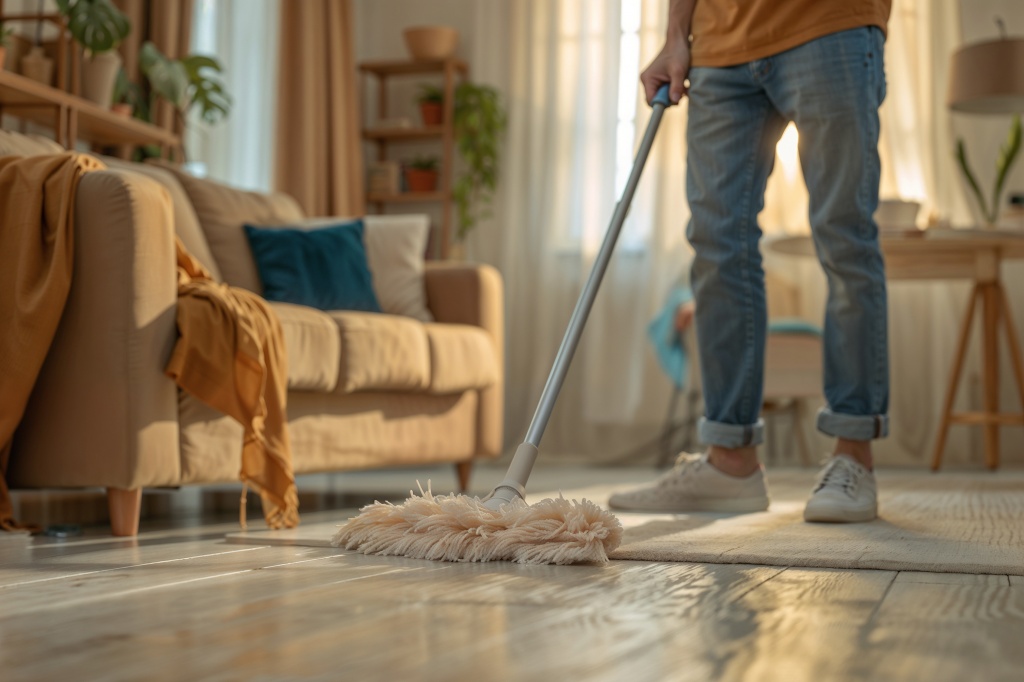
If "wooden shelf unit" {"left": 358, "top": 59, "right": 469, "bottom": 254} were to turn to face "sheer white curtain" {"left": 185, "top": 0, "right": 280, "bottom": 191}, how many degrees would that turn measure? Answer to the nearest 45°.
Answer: approximately 90° to its right

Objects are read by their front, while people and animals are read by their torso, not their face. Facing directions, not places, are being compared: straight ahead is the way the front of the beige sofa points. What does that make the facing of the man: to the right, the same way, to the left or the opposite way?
to the right

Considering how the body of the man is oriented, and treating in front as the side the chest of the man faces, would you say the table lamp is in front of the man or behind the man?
behind

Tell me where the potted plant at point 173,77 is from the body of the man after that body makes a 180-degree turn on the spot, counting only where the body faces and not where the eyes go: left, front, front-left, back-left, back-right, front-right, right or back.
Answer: left

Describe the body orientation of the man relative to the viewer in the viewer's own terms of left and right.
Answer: facing the viewer and to the left of the viewer

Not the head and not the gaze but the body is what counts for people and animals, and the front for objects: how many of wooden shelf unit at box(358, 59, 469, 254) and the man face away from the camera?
0

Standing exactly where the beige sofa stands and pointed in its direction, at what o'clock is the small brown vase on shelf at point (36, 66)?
The small brown vase on shelf is roughly at 7 o'clock from the beige sofa.

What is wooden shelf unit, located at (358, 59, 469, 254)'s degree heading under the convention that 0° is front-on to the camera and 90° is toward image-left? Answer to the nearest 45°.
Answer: approximately 0°

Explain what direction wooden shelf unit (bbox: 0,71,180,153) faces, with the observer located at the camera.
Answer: facing the viewer and to the right of the viewer

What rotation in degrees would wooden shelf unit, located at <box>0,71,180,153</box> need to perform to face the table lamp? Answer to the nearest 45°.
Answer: approximately 45° to its left

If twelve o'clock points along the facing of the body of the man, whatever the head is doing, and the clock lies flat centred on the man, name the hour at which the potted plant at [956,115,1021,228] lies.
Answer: The potted plant is roughly at 5 o'clock from the man.

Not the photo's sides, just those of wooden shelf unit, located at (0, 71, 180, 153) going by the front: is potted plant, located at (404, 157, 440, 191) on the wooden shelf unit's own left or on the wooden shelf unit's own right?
on the wooden shelf unit's own left

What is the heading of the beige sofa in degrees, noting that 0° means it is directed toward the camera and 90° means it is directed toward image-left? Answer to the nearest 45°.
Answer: approximately 315°
